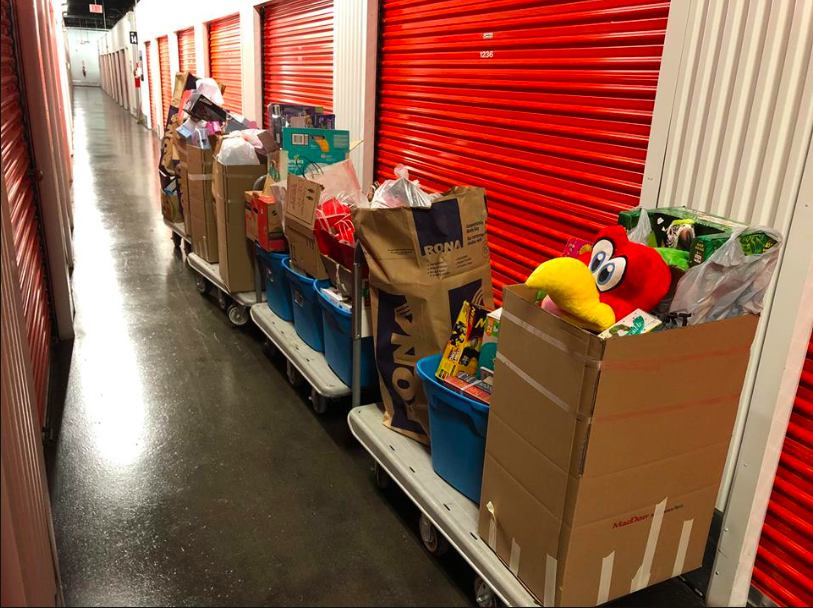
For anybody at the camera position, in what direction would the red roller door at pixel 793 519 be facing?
facing the viewer and to the left of the viewer

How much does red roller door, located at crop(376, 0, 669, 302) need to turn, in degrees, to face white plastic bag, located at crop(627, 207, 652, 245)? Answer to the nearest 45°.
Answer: approximately 45° to its left

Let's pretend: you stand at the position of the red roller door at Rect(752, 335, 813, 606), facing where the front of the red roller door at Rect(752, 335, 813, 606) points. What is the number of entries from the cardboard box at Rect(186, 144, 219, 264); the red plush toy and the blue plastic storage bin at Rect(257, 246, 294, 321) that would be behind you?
0

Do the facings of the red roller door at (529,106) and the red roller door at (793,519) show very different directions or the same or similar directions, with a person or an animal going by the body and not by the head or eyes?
same or similar directions

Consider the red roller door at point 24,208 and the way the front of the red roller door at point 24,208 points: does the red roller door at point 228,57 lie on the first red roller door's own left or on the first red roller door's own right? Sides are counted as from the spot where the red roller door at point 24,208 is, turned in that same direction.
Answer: on the first red roller door's own left

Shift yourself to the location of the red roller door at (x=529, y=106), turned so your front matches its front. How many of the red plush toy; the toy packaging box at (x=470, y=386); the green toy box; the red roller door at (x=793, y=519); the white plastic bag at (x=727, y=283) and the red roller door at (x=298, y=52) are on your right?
1

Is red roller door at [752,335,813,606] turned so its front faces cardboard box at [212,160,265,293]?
no

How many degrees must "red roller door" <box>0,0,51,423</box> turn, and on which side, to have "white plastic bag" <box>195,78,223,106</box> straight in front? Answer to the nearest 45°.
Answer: approximately 45° to its left

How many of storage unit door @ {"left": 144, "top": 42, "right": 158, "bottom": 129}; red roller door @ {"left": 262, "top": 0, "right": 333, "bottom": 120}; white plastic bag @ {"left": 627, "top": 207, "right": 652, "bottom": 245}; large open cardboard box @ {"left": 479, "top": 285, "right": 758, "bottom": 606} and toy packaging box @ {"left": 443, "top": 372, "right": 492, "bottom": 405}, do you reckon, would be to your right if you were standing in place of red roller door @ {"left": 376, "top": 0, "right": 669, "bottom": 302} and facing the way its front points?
2

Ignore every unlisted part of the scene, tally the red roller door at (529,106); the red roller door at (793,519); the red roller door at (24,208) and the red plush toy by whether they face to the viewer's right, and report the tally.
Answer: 1

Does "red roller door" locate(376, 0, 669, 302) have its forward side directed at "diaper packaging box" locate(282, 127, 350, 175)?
no

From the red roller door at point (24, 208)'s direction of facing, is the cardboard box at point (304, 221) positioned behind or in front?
in front

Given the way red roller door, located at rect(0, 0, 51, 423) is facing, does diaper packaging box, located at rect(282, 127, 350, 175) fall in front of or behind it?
in front

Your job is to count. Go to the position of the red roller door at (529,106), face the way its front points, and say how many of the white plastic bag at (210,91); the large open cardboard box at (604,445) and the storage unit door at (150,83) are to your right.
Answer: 2

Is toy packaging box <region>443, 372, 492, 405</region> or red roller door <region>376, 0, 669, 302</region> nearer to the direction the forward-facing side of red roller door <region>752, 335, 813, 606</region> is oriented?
the toy packaging box
